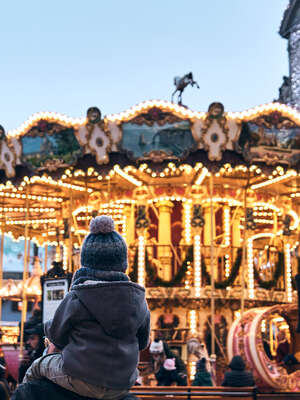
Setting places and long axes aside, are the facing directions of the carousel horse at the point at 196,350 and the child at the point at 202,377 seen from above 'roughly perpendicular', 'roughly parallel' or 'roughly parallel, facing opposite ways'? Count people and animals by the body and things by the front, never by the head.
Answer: roughly perpendicular

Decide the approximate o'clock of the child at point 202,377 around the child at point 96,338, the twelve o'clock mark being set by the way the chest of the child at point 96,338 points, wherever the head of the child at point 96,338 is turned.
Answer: the child at point 202,377 is roughly at 2 o'clock from the child at point 96,338.

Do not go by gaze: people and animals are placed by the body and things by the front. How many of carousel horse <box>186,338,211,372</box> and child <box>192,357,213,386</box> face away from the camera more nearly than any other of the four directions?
1

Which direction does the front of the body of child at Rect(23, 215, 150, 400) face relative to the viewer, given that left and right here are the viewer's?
facing away from the viewer and to the left of the viewer

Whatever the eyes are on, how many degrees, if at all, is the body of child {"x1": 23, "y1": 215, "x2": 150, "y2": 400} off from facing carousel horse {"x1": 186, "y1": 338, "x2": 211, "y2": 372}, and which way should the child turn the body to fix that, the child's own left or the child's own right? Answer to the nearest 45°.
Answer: approximately 45° to the child's own right

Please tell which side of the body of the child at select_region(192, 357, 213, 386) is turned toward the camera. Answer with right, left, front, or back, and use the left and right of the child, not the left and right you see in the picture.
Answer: back

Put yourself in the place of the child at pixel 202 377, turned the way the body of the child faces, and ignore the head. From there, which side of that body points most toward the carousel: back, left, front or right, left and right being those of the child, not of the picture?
front

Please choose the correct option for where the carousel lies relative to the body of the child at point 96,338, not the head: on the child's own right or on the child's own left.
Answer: on the child's own right

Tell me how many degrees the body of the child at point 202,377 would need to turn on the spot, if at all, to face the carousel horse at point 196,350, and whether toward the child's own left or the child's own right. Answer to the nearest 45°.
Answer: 0° — they already face it

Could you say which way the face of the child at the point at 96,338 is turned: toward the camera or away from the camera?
away from the camera
